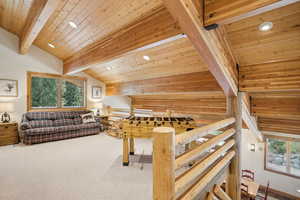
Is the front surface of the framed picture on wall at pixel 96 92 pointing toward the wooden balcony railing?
yes

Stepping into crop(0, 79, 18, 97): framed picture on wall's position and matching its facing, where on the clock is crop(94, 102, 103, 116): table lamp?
The table lamp is roughly at 9 o'clock from the framed picture on wall.

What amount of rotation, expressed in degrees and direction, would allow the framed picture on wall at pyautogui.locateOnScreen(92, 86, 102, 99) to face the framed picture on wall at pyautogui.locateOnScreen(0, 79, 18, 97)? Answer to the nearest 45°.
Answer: approximately 45° to its right

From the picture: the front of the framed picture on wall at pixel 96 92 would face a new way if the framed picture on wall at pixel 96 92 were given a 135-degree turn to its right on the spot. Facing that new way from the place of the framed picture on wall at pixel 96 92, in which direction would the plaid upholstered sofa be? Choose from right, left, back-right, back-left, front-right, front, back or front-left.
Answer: left

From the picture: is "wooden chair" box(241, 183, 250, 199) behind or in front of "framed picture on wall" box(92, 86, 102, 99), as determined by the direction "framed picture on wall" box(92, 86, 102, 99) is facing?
in front

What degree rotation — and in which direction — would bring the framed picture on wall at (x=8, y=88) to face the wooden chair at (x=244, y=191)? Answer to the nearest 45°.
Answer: approximately 45° to its left

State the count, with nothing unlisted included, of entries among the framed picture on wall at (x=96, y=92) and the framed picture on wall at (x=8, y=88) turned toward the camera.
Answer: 2

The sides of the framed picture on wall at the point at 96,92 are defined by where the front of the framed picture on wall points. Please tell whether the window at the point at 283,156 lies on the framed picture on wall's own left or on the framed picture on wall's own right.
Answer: on the framed picture on wall's own left

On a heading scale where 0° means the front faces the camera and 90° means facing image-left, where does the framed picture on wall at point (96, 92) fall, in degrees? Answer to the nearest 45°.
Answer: approximately 0°

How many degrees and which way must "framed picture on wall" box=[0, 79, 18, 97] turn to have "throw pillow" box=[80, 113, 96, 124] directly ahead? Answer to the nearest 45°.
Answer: approximately 90° to its left

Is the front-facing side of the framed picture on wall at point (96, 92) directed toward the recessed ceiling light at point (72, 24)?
yes
